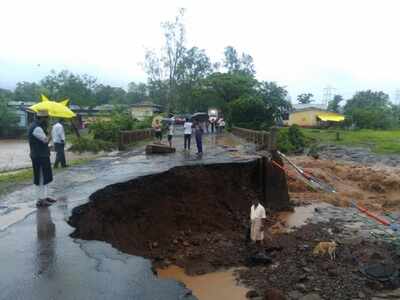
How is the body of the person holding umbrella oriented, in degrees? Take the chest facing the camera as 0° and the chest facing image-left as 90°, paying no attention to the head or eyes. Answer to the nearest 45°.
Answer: approximately 270°

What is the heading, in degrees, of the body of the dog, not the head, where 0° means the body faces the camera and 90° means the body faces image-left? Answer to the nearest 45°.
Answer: approximately 90°

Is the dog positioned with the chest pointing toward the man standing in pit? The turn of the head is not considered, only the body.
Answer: yes

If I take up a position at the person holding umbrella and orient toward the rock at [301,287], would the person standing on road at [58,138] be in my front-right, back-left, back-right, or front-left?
back-left

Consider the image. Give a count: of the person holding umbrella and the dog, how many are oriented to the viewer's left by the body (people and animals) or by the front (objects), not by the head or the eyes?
1

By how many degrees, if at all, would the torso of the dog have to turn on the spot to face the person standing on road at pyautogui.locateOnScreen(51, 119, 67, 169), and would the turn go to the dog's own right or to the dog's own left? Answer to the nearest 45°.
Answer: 0° — it already faces them

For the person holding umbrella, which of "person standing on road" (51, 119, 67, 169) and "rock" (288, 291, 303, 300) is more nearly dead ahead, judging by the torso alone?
the rock

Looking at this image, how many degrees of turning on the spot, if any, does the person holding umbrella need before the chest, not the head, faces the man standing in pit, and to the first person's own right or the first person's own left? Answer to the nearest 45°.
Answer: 0° — they already face them

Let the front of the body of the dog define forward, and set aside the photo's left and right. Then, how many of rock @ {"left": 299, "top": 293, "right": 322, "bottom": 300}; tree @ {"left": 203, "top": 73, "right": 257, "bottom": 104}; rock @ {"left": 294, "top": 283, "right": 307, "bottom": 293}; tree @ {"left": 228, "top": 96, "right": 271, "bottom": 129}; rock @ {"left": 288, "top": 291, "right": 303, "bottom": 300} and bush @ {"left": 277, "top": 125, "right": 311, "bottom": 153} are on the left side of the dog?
3

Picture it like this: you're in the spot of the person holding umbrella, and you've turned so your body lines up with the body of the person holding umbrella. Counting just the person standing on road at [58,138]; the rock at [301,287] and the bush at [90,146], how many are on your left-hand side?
2
